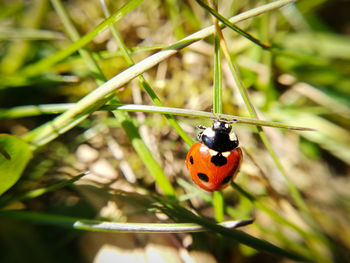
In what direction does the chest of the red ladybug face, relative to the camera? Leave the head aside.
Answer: away from the camera
